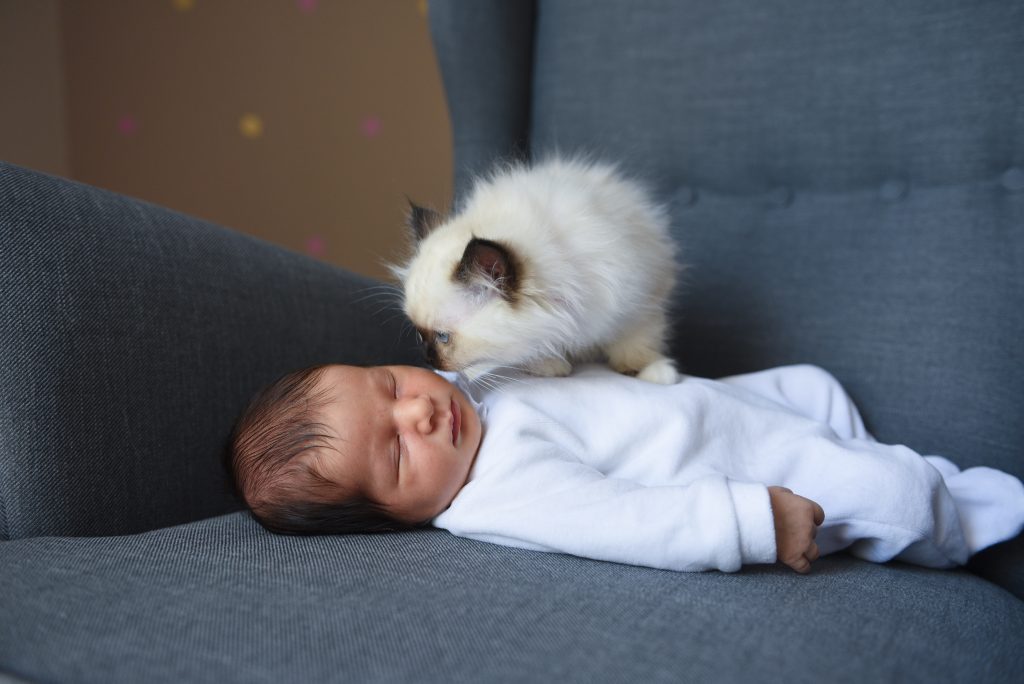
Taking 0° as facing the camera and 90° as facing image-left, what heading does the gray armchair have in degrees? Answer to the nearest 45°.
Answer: approximately 45°
